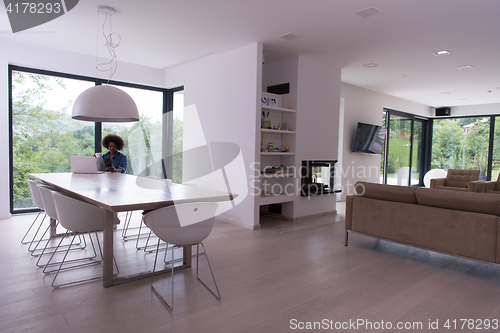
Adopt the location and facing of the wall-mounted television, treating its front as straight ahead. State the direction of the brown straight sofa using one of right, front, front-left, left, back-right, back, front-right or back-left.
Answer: front-right

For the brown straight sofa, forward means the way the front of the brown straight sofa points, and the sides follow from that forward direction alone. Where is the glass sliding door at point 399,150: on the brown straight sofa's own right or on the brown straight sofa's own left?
on the brown straight sofa's own left

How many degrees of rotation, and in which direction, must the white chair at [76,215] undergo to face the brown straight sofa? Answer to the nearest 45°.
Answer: approximately 45° to its right

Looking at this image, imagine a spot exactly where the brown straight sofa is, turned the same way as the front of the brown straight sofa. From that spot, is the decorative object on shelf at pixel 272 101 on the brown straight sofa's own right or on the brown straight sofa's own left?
on the brown straight sofa's own left

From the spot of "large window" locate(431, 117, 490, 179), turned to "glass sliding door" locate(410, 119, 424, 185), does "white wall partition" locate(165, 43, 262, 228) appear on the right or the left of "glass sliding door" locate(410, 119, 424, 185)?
left

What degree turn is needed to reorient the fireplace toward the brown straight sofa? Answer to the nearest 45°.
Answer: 0° — it already faces it

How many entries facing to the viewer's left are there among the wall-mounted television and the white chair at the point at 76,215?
0

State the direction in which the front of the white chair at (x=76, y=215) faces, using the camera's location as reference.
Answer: facing away from the viewer and to the right of the viewer

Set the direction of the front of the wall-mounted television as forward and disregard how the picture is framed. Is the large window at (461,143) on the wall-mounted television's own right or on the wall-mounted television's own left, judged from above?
on the wall-mounted television's own left

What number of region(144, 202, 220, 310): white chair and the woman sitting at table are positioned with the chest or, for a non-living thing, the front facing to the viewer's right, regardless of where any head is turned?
0

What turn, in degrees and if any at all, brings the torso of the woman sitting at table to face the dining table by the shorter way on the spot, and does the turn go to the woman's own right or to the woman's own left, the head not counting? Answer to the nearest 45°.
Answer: approximately 45° to the woman's own left

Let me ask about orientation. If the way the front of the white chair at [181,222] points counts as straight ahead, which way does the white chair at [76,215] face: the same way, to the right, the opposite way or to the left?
to the right

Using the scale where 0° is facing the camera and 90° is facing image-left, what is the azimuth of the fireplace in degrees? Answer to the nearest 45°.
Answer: approximately 315°
